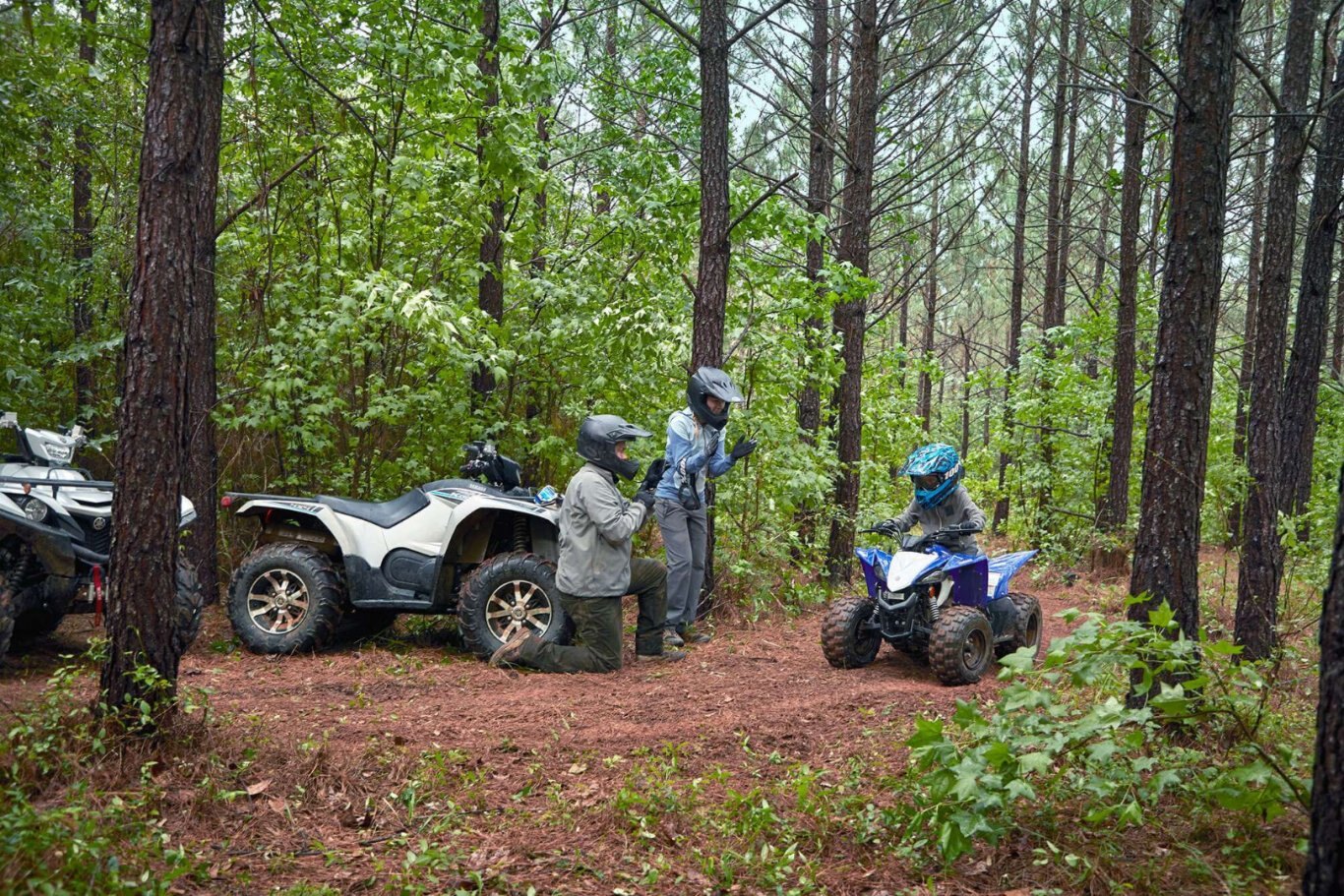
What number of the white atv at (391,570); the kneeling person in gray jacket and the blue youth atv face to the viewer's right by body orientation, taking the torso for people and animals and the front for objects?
2

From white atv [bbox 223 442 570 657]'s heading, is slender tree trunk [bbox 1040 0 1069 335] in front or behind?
in front

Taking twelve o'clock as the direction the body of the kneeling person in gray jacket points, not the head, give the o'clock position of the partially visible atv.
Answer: The partially visible atv is roughly at 6 o'clock from the kneeling person in gray jacket.

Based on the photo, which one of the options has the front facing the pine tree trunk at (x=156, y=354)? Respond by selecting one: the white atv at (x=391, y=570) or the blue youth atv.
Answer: the blue youth atv

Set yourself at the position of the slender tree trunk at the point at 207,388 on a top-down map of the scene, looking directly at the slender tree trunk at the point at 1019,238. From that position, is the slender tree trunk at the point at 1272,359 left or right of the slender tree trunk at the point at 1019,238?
right

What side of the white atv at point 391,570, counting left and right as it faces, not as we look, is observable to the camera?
right

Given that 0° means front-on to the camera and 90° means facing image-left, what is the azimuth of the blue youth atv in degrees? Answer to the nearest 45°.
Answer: approximately 45°

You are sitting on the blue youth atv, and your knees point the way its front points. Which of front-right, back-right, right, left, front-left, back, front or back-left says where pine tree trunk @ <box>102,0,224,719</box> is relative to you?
front

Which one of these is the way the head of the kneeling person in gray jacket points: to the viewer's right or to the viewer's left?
to the viewer's right

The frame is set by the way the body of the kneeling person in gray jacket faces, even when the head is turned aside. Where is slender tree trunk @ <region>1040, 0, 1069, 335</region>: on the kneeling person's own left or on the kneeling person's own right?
on the kneeling person's own left

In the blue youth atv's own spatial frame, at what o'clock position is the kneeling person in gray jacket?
The kneeling person in gray jacket is roughly at 1 o'clock from the blue youth atv.

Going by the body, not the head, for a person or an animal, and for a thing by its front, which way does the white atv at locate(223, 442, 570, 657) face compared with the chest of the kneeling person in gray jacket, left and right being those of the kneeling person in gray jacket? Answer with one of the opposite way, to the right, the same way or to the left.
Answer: the same way

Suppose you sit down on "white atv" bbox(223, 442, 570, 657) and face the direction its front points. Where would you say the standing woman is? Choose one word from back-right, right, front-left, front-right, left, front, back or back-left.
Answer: front

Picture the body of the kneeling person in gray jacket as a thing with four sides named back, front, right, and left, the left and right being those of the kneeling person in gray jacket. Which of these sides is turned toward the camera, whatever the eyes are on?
right

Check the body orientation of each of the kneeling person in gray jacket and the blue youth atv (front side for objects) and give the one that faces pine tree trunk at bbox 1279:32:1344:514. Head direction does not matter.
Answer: the kneeling person in gray jacket

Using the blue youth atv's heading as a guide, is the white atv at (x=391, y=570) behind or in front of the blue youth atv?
in front

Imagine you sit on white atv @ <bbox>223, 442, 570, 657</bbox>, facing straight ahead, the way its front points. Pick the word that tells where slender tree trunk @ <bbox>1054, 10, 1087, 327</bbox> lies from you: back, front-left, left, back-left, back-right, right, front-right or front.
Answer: front-left
